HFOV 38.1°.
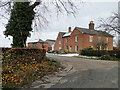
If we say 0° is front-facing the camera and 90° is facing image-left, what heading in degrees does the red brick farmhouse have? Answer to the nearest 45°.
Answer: approximately 315°

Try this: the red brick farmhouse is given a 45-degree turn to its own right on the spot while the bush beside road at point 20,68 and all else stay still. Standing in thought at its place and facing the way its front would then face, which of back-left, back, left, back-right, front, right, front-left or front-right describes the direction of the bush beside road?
front

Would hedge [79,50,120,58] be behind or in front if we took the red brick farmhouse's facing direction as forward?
in front
